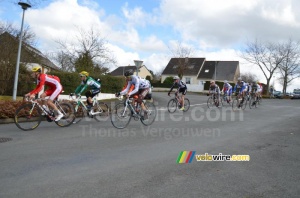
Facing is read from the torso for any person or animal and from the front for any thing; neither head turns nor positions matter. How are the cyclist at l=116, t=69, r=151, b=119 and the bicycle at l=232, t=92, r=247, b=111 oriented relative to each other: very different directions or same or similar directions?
same or similar directions

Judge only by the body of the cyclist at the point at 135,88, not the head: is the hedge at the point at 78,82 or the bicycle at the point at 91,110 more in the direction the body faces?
the bicycle

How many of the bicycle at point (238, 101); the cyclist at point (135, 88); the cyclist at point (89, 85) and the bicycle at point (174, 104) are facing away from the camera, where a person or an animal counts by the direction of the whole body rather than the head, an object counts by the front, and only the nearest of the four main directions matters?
0

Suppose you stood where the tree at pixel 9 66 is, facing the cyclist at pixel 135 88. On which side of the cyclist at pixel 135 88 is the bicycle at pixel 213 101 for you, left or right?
left

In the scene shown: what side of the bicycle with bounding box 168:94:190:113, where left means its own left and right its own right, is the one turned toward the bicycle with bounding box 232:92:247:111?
back

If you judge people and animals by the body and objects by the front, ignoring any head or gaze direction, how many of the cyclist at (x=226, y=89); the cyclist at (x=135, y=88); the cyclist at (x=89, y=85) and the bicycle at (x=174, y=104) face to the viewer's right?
0

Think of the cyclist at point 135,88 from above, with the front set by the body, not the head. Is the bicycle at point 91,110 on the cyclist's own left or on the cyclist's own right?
on the cyclist's own right

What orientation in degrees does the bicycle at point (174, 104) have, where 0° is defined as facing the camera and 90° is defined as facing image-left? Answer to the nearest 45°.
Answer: approximately 45°

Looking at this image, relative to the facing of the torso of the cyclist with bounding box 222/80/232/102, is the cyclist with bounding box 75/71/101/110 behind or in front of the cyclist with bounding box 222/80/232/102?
in front

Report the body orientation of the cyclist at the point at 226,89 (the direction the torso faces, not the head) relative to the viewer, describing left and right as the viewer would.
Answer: facing the viewer and to the left of the viewer

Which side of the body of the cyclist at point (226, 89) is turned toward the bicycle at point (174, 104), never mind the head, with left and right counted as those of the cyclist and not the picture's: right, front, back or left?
front

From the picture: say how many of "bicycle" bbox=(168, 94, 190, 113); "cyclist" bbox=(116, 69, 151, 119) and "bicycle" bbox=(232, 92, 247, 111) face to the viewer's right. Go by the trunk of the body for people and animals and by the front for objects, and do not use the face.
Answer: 0

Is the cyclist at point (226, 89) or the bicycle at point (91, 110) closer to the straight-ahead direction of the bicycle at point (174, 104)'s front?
the bicycle

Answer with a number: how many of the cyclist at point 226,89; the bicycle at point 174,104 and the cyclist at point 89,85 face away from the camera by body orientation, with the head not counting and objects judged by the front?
0

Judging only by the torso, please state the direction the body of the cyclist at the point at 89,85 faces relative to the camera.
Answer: to the viewer's left

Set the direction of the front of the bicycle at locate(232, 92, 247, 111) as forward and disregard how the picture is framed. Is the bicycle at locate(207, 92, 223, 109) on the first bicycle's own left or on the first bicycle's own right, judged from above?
on the first bicycle's own right
